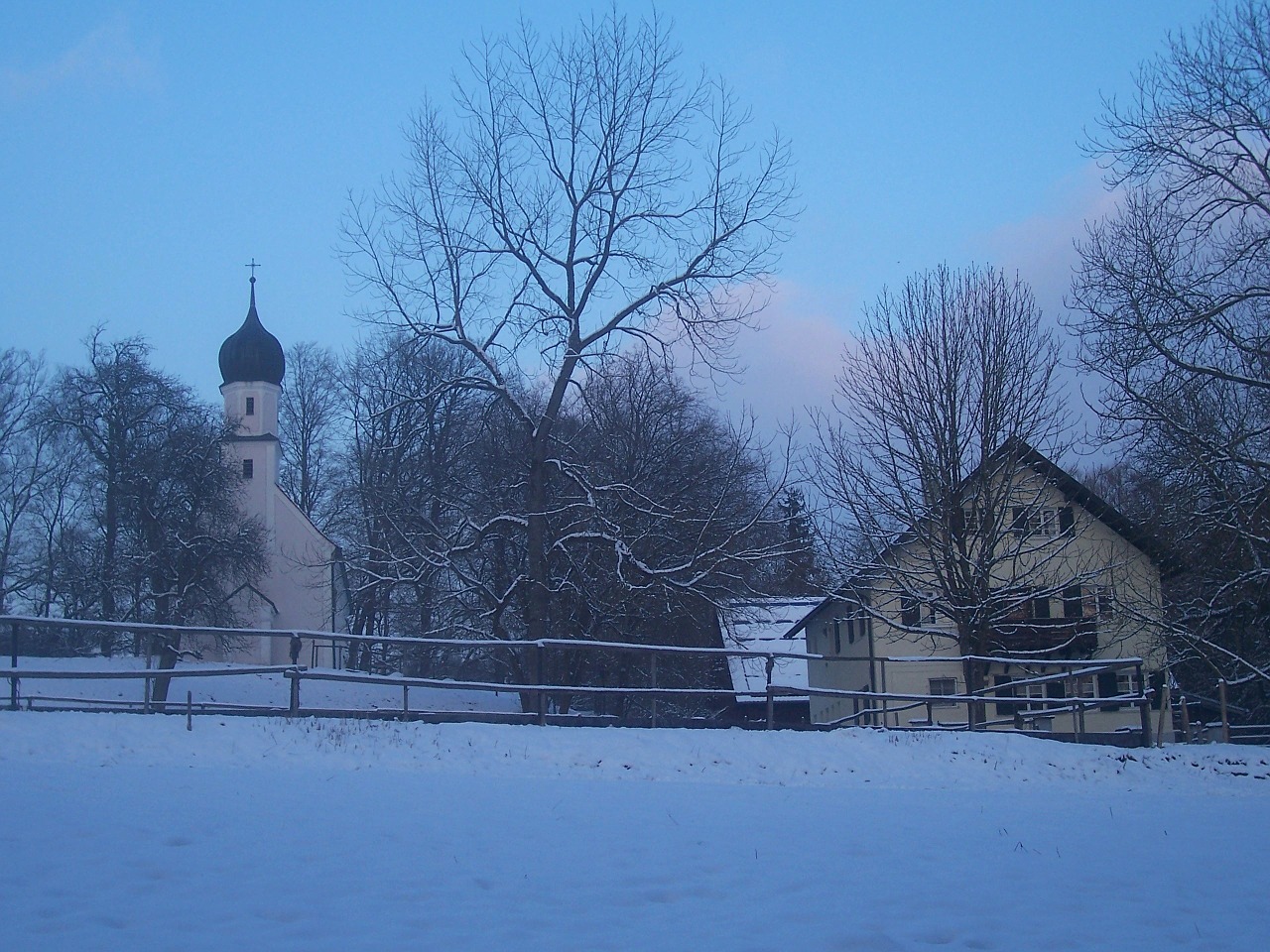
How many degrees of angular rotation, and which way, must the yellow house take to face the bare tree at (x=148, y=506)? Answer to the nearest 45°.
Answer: approximately 90° to its right

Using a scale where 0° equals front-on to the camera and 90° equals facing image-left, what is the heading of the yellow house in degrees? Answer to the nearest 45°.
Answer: approximately 0°
